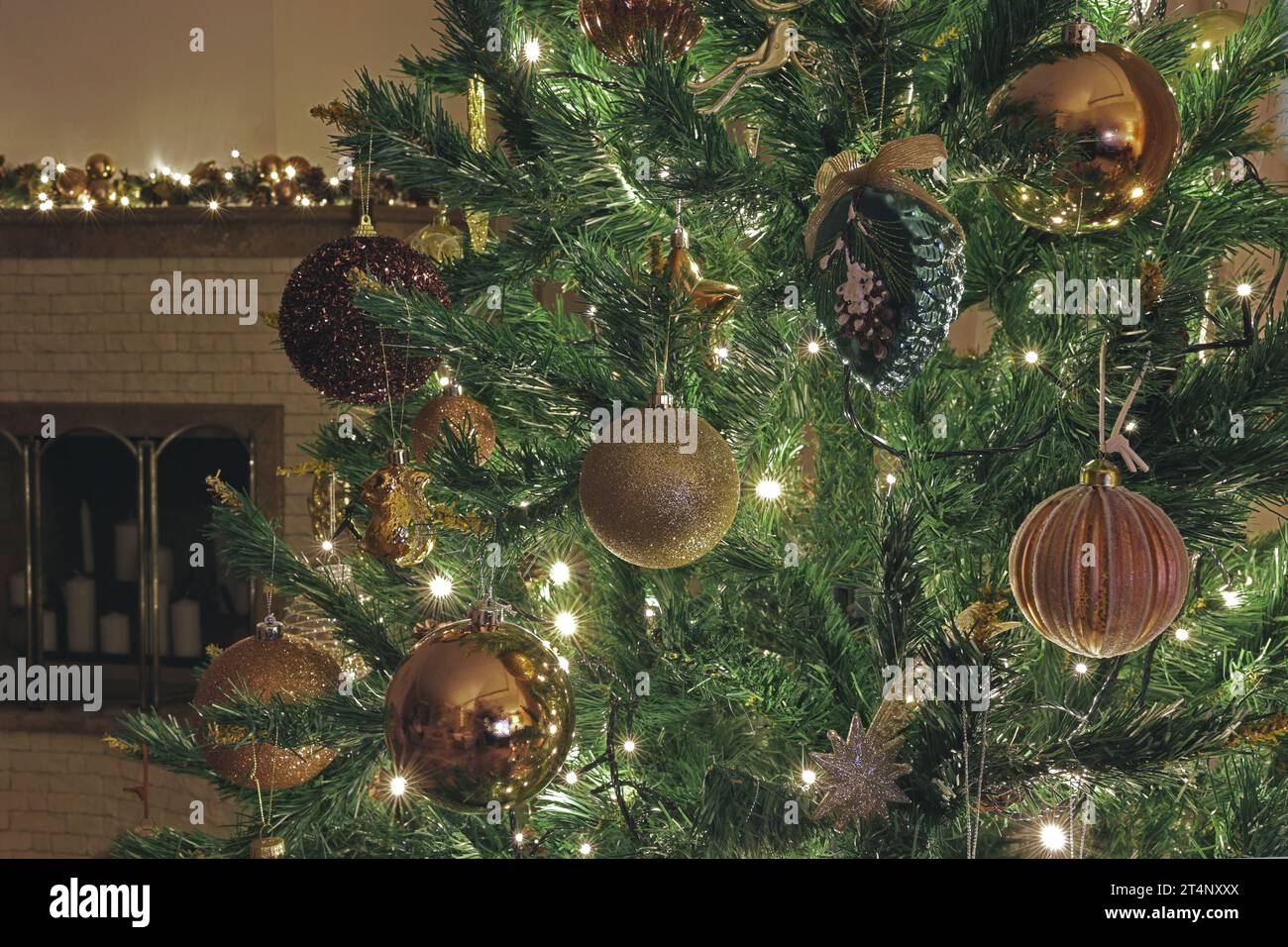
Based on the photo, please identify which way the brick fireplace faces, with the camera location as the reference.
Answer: facing the viewer

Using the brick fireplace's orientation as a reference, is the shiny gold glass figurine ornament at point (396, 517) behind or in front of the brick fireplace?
in front

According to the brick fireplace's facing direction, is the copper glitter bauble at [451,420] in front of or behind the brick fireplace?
in front

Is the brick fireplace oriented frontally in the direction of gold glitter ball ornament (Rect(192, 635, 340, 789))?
yes

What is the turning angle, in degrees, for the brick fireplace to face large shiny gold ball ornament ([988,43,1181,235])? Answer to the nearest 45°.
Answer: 0° — it already faces it

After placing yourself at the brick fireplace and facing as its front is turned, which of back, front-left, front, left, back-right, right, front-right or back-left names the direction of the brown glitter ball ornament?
front

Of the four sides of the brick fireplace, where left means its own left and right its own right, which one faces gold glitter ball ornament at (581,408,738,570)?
front

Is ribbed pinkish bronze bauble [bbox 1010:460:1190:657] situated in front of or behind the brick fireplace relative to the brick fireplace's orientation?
in front

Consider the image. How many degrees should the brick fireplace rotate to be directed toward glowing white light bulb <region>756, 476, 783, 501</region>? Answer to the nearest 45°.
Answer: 0° — it already faces it

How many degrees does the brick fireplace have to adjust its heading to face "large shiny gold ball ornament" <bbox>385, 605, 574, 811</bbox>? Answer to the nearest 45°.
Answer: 0° — it already faces it
